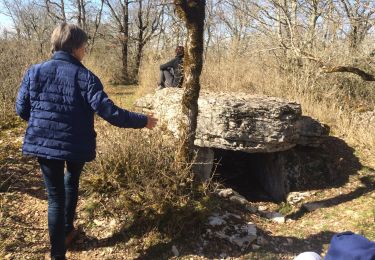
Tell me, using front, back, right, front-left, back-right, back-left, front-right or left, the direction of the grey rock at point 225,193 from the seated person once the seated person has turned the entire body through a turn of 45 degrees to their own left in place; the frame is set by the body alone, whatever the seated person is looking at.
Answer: front-left

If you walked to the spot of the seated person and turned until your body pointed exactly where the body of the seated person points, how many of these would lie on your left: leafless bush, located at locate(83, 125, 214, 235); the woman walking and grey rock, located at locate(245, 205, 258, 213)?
3

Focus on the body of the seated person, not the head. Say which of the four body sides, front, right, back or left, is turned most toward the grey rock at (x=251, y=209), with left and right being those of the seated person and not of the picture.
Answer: left

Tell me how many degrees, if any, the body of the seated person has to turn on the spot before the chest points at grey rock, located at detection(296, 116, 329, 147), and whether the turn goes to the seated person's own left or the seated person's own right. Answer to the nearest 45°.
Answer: approximately 135° to the seated person's own left

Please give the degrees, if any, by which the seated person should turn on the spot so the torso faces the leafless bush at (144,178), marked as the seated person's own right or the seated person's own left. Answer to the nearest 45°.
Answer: approximately 90° to the seated person's own left

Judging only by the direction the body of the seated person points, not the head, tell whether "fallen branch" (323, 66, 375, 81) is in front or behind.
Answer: behind

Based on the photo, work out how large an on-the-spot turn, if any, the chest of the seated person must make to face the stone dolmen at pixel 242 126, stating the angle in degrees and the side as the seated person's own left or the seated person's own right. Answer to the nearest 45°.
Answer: approximately 90° to the seated person's own left

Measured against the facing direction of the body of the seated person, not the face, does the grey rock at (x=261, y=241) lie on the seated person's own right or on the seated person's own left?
on the seated person's own left

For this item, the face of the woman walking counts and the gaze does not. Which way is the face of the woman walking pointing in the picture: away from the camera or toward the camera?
away from the camera

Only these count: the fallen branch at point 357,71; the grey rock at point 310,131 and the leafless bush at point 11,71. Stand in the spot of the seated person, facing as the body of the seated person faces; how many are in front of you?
1

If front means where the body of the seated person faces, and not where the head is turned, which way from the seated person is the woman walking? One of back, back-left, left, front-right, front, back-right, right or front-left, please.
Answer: left

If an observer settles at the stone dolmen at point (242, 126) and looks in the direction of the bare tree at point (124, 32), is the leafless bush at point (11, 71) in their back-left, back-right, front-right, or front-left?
front-left

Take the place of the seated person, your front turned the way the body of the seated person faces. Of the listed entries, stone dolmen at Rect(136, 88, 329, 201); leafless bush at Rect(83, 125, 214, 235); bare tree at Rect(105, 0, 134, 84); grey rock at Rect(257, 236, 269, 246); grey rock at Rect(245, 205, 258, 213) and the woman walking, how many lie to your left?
5

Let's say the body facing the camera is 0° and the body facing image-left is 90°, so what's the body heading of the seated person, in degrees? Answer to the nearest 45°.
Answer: approximately 90°
